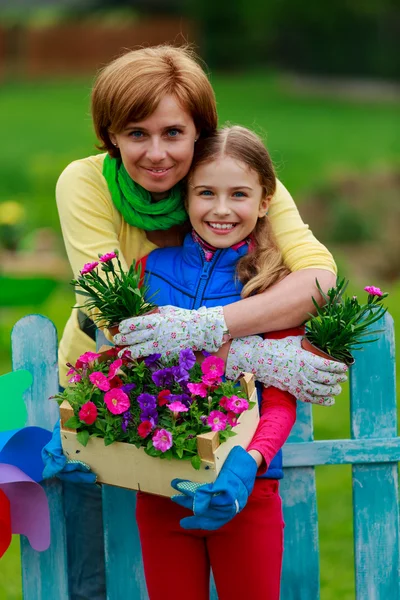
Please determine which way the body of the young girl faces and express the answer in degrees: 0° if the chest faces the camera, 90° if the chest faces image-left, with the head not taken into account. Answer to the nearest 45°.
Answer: approximately 0°

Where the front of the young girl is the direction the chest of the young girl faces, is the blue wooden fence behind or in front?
behind
